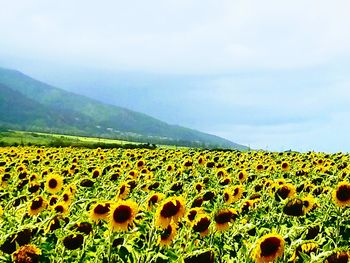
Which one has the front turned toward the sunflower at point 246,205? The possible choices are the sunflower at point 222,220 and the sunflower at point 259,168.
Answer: the sunflower at point 259,168

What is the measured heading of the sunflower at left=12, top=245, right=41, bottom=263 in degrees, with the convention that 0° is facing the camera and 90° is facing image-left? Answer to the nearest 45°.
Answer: approximately 0°

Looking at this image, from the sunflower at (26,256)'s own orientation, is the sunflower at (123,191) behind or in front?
behind

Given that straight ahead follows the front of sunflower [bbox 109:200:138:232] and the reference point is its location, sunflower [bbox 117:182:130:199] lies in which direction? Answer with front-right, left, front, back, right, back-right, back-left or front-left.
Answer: back

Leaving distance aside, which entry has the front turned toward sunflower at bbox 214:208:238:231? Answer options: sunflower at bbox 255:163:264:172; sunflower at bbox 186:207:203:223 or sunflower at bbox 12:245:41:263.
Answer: sunflower at bbox 255:163:264:172

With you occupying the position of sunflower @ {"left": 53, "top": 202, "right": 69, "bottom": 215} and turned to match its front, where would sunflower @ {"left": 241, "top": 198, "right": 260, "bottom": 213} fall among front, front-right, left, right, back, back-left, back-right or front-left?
back-left

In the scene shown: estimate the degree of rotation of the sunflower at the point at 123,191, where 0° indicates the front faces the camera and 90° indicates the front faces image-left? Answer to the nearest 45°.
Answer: approximately 45°

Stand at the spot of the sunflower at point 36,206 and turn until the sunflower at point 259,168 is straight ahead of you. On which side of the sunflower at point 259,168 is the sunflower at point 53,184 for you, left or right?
left

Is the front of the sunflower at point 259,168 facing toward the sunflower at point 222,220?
yes
